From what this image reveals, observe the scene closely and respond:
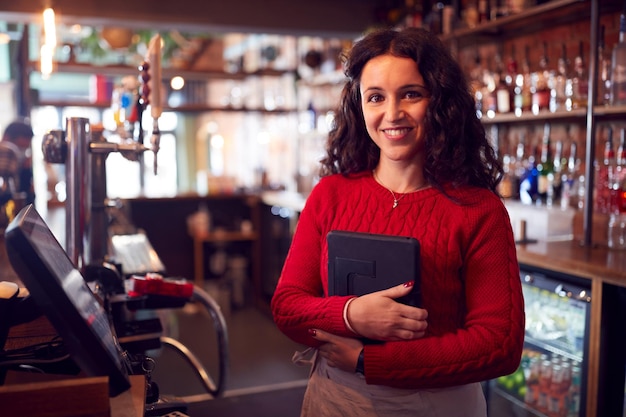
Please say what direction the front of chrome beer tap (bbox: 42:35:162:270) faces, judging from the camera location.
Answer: facing to the right of the viewer

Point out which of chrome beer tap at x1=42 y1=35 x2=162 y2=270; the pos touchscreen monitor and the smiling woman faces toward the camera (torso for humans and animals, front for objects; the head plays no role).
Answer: the smiling woman

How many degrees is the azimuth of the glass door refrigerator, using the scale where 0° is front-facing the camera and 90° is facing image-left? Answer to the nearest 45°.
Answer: approximately 45°

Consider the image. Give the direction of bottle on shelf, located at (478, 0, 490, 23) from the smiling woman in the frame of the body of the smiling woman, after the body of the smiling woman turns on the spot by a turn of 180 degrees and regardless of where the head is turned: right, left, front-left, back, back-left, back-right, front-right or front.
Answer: front

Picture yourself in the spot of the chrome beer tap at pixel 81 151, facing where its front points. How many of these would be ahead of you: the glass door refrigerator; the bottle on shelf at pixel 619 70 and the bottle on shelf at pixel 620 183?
3

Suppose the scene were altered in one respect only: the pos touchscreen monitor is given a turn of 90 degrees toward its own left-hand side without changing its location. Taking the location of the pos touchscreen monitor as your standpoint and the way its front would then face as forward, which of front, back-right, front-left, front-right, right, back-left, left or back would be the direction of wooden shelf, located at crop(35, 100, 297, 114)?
front

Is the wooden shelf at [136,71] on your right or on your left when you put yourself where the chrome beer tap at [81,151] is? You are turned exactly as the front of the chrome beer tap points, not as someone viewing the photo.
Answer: on your left

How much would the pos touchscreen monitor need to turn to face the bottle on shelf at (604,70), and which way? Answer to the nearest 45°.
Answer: approximately 45° to its left

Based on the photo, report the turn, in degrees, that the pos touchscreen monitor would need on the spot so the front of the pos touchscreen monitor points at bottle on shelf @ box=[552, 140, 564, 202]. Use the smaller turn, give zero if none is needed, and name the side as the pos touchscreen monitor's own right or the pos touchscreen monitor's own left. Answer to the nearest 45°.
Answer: approximately 45° to the pos touchscreen monitor's own left
